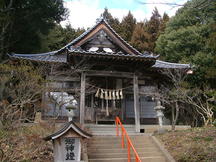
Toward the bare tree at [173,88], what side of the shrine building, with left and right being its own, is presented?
left

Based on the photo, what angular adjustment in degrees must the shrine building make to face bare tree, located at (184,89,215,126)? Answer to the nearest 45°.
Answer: approximately 90° to its left

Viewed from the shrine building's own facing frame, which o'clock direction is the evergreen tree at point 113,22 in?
The evergreen tree is roughly at 6 o'clock from the shrine building.

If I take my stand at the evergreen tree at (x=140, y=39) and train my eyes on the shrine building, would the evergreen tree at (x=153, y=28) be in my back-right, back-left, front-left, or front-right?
back-left

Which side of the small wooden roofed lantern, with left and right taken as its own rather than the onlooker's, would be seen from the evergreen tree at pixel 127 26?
back

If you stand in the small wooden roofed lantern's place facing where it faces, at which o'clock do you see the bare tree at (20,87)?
The bare tree is roughly at 5 o'clock from the small wooden roofed lantern.

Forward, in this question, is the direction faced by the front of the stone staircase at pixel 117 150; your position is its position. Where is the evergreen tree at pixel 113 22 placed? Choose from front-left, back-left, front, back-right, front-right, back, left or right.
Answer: back

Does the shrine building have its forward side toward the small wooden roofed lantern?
yes

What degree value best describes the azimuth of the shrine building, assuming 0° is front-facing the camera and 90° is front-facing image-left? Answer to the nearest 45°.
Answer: approximately 0°

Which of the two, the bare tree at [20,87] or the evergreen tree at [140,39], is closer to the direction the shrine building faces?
the bare tree

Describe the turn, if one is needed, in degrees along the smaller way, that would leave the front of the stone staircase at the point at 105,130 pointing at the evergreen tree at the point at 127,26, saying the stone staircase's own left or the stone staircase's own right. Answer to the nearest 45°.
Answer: approximately 180°

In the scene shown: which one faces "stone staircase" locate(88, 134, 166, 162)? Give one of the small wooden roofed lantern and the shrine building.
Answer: the shrine building
